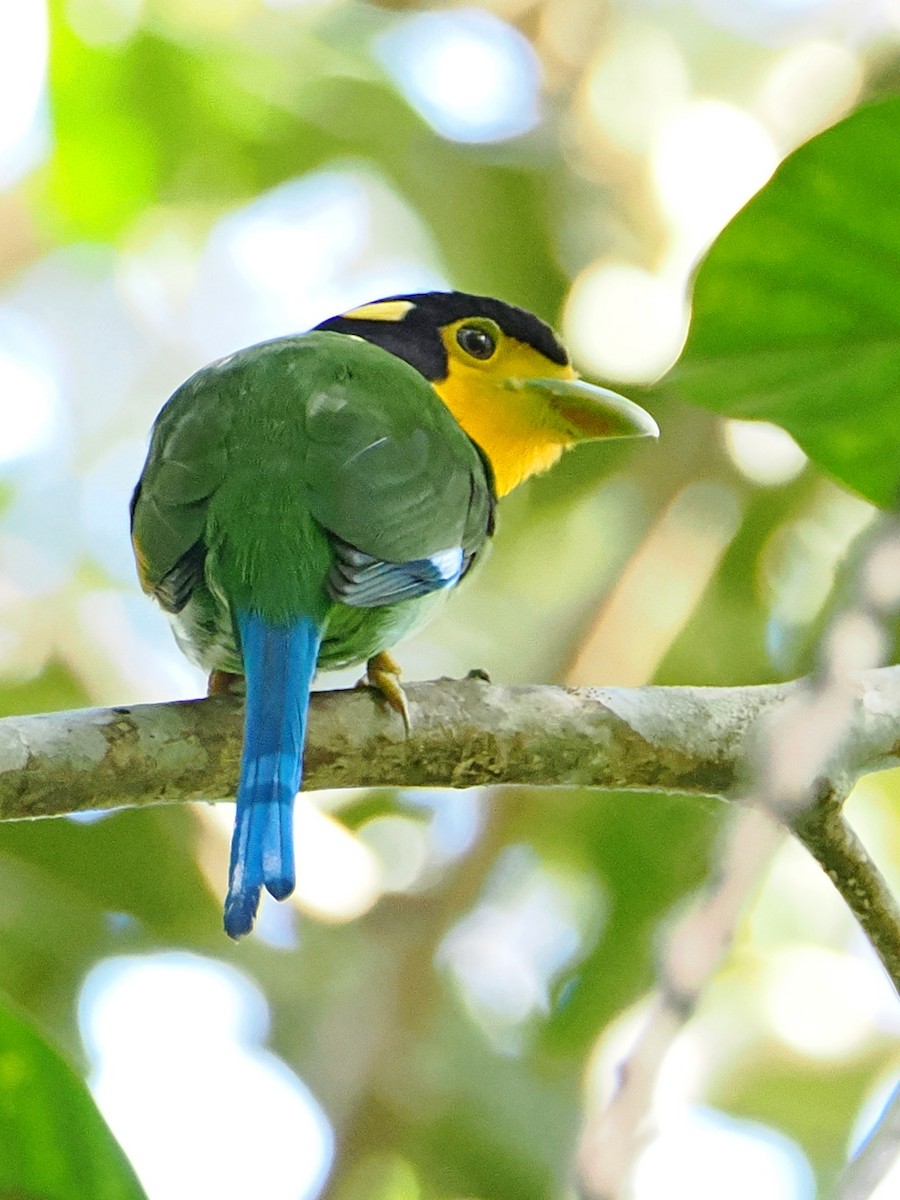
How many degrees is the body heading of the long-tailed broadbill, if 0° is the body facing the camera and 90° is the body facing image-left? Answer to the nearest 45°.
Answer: approximately 225°

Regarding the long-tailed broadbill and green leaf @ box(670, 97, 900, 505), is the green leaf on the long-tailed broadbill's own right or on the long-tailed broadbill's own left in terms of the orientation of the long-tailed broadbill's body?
on the long-tailed broadbill's own right
